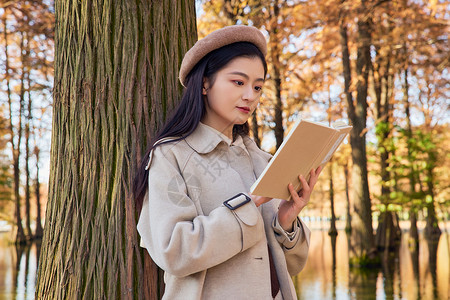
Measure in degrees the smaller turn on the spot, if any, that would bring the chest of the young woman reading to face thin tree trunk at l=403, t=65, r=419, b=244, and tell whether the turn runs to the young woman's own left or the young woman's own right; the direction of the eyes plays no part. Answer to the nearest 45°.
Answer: approximately 135° to the young woman's own left

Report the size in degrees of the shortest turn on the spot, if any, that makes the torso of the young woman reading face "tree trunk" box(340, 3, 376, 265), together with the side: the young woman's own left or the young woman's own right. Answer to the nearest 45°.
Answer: approximately 135° to the young woman's own left

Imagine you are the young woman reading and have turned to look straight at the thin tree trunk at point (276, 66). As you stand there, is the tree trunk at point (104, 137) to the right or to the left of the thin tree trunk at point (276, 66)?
left

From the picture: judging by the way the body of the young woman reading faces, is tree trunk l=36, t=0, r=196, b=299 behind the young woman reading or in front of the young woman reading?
behind

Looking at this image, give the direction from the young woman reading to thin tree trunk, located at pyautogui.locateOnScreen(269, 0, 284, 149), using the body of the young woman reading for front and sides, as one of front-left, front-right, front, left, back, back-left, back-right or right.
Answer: back-left

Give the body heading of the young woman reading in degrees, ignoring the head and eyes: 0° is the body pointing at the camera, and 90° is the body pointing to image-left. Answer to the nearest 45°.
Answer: approximately 315°
